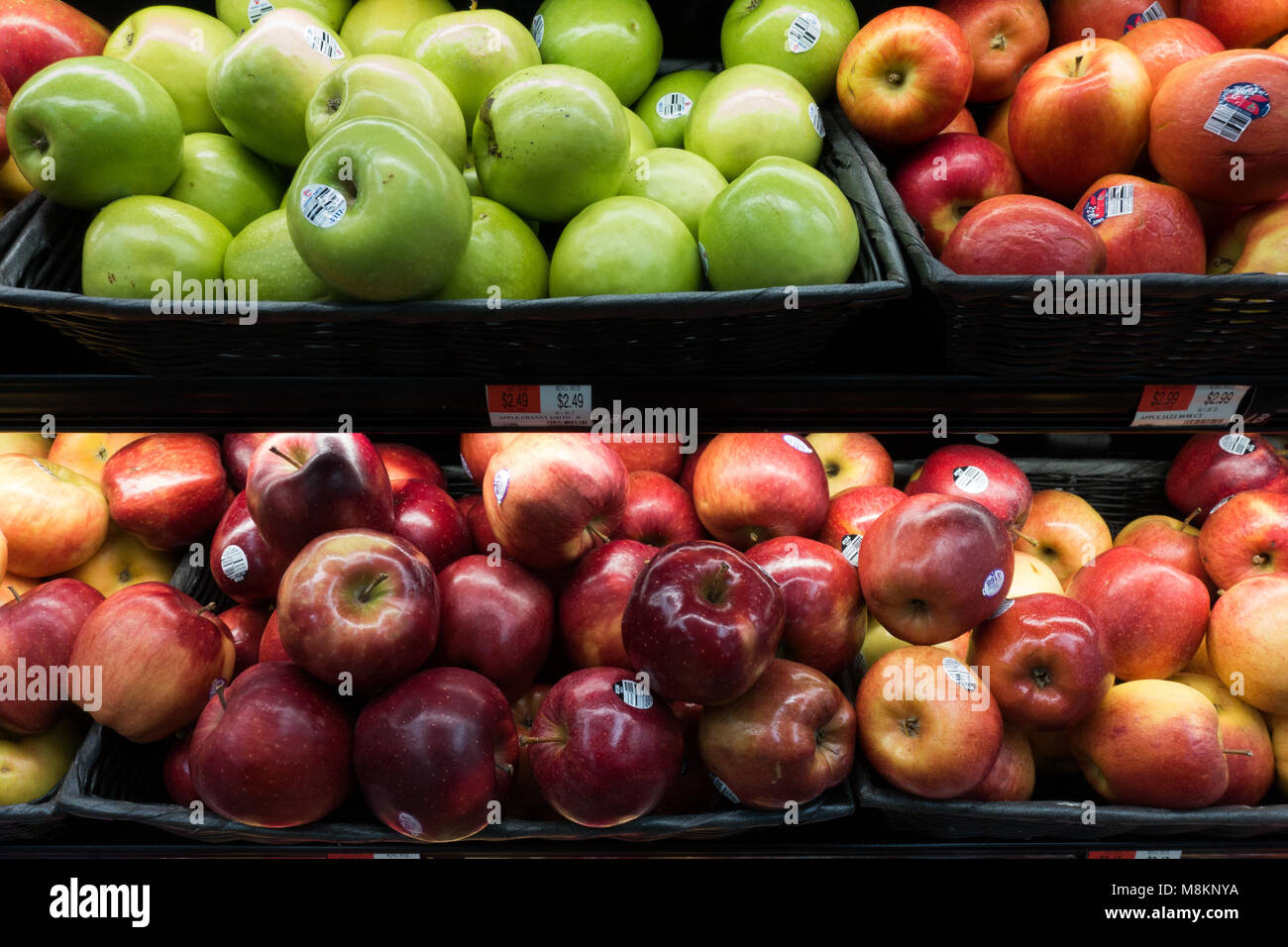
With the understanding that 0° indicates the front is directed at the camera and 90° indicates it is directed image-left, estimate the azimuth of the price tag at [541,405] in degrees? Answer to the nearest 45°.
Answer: approximately 0°

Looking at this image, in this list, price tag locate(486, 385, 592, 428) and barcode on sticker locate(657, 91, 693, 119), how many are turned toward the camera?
2

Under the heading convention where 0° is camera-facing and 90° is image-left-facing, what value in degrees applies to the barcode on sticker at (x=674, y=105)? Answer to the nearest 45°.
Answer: approximately 0°
